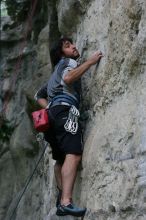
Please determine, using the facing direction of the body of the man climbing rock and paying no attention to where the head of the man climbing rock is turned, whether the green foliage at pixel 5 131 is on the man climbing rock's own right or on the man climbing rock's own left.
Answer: on the man climbing rock's own left

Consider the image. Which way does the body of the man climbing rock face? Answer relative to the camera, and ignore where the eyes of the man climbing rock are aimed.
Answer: to the viewer's right

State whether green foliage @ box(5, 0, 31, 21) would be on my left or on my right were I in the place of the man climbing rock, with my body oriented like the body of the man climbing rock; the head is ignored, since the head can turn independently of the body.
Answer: on my left
